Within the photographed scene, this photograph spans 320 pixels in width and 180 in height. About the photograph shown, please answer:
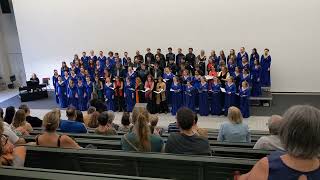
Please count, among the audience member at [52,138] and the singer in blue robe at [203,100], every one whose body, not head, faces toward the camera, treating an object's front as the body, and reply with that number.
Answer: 1

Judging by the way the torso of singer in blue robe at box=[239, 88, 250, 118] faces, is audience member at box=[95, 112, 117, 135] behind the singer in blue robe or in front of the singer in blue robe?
in front

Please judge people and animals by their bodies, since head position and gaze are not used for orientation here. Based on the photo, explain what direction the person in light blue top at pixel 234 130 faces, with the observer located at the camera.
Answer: facing away from the viewer

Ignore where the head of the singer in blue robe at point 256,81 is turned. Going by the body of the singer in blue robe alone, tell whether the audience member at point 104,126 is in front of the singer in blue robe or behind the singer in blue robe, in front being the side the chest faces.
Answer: in front

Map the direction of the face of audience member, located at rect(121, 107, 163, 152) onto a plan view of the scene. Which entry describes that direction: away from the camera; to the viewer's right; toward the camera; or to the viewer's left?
away from the camera

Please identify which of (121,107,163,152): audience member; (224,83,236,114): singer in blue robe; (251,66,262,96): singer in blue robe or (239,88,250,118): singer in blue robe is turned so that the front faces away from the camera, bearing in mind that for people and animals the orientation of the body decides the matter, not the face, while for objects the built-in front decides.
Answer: the audience member

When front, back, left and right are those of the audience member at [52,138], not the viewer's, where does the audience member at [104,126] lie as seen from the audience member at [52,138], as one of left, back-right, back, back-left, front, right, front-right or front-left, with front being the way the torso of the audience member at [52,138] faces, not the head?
front-right

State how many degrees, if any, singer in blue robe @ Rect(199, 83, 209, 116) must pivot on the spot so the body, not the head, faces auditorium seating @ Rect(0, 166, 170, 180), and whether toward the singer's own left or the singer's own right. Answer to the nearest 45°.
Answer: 0° — they already face it

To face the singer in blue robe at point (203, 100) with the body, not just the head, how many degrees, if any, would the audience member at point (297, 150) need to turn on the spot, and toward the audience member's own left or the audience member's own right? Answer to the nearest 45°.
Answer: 0° — they already face them

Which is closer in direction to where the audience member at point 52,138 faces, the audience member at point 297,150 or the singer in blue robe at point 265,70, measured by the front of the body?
the singer in blue robe

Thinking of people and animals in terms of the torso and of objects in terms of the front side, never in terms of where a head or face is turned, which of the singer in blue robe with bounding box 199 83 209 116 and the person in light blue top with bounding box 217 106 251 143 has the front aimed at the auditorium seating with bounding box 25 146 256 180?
the singer in blue robe

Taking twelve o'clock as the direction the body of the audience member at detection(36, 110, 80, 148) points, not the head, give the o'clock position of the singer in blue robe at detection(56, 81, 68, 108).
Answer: The singer in blue robe is roughly at 12 o'clock from the audience member.

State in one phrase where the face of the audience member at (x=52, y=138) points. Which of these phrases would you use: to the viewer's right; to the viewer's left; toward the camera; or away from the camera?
away from the camera

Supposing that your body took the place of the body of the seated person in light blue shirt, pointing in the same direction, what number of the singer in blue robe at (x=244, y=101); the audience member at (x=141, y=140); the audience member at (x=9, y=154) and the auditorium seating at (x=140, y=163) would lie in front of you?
1

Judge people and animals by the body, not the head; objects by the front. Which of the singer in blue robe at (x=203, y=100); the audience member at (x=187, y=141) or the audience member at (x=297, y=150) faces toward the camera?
the singer in blue robe

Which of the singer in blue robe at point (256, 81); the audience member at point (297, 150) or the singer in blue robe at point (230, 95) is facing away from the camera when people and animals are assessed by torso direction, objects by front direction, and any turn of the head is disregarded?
the audience member

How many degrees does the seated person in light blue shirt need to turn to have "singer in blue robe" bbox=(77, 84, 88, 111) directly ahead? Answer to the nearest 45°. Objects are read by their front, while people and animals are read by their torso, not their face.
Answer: approximately 45° to their left

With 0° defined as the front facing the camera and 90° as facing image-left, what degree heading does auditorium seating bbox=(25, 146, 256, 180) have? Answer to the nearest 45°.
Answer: approximately 180°
